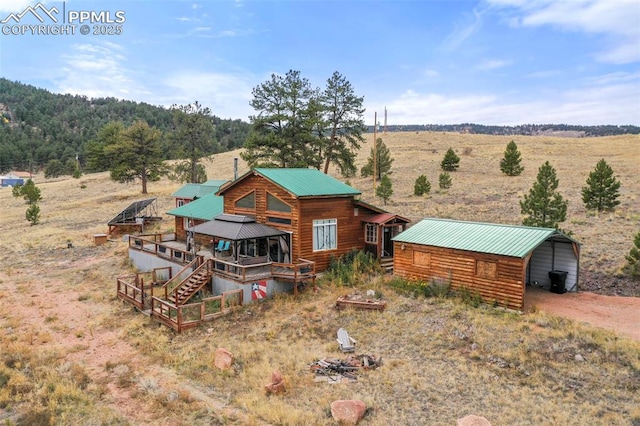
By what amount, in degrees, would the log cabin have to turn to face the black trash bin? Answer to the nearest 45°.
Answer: approximately 90° to its left

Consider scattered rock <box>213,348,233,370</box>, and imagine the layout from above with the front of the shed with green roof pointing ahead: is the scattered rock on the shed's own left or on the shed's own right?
on the shed's own right

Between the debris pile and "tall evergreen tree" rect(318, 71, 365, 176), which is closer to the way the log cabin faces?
the debris pile

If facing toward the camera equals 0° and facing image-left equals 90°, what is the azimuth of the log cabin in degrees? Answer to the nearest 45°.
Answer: approximately 45°

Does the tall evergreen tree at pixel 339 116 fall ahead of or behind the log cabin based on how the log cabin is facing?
behind

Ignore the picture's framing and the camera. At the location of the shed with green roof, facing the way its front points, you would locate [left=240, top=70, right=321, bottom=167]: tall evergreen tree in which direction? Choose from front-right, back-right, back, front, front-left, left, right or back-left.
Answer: back

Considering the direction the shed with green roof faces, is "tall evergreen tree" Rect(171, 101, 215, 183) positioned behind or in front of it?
behind

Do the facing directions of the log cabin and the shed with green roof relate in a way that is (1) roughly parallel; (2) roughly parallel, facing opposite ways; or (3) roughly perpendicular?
roughly perpendicular

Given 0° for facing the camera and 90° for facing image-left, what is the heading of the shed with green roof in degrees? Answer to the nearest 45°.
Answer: approximately 315°

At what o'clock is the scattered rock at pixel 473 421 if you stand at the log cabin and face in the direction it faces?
The scattered rock is roughly at 10 o'clock from the log cabin.

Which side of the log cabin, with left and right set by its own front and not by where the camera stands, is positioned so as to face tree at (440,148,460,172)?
back

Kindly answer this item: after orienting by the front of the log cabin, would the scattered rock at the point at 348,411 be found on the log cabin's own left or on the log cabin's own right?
on the log cabin's own left

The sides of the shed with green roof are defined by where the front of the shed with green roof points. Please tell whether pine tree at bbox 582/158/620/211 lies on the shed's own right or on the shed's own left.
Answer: on the shed's own left
